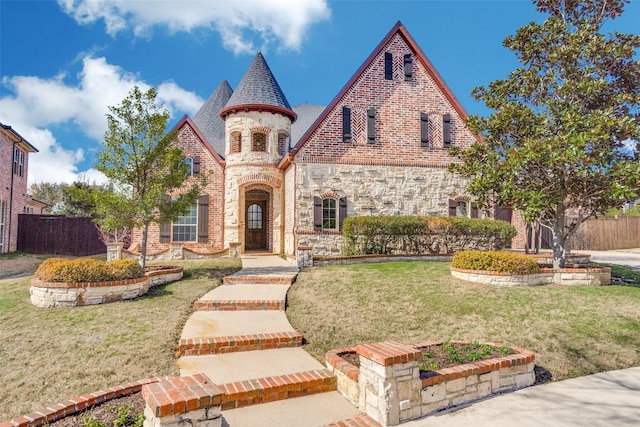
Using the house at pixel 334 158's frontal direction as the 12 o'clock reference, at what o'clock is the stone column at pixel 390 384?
The stone column is roughly at 12 o'clock from the house.

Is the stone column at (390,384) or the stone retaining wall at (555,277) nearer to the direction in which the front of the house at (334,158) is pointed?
the stone column

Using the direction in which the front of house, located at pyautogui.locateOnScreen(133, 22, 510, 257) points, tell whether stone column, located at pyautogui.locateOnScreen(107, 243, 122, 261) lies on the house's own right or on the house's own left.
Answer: on the house's own right

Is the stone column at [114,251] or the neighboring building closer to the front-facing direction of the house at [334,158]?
the stone column

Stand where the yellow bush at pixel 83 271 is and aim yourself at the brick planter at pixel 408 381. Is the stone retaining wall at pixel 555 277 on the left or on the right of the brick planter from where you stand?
left

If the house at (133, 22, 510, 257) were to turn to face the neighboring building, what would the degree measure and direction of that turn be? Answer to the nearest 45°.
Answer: approximately 90° to its right

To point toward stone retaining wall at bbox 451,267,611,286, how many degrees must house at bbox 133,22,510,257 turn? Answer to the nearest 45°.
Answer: approximately 45° to its left

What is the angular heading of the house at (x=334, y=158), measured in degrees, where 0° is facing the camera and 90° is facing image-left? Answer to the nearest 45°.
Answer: approximately 0°

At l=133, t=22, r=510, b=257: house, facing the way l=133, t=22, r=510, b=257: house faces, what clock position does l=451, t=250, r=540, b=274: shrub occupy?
The shrub is roughly at 11 o'clock from the house.

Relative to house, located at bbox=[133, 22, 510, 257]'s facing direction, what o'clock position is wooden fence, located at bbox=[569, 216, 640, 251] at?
The wooden fence is roughly at 8 o'clock from the house.

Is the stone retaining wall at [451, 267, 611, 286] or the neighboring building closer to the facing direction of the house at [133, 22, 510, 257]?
the stone retaining wall

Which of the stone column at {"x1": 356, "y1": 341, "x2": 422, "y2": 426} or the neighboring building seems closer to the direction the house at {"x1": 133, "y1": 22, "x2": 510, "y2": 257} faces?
the stone column
